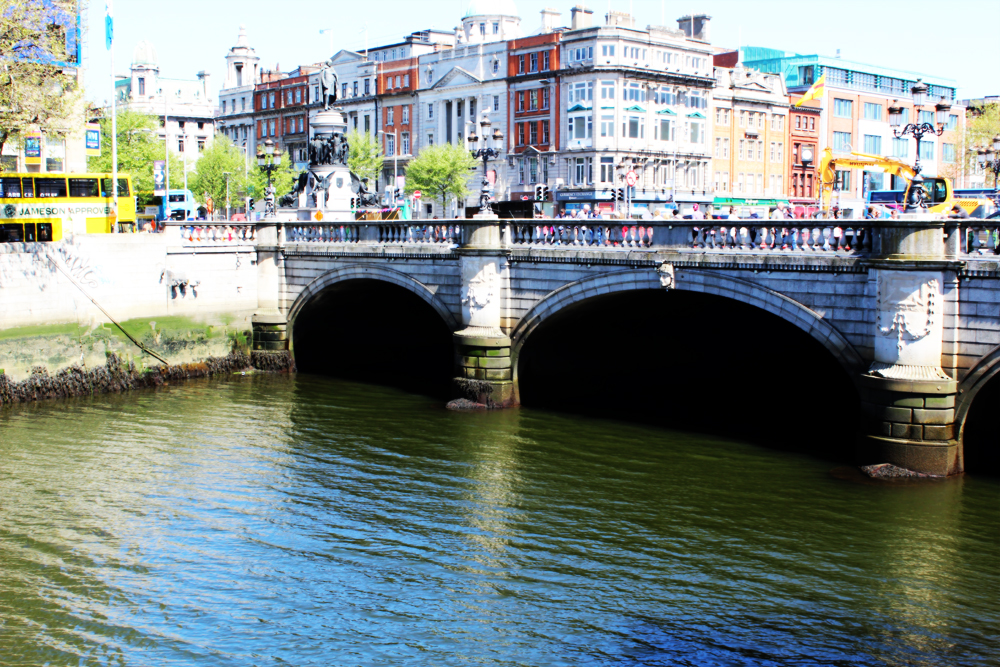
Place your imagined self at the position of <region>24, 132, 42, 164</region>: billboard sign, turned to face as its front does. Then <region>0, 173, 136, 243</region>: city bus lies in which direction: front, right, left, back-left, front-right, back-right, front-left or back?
front

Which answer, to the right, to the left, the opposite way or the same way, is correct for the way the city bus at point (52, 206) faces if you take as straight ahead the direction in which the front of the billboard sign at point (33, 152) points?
to the left

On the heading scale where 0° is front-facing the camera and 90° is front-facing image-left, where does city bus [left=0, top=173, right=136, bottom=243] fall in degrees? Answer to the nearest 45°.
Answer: approximately 270°

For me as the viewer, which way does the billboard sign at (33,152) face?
facing the viewer

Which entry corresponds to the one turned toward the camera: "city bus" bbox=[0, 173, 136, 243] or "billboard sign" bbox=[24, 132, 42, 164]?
the billboard sign

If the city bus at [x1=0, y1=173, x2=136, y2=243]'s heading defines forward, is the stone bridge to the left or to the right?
on its right
